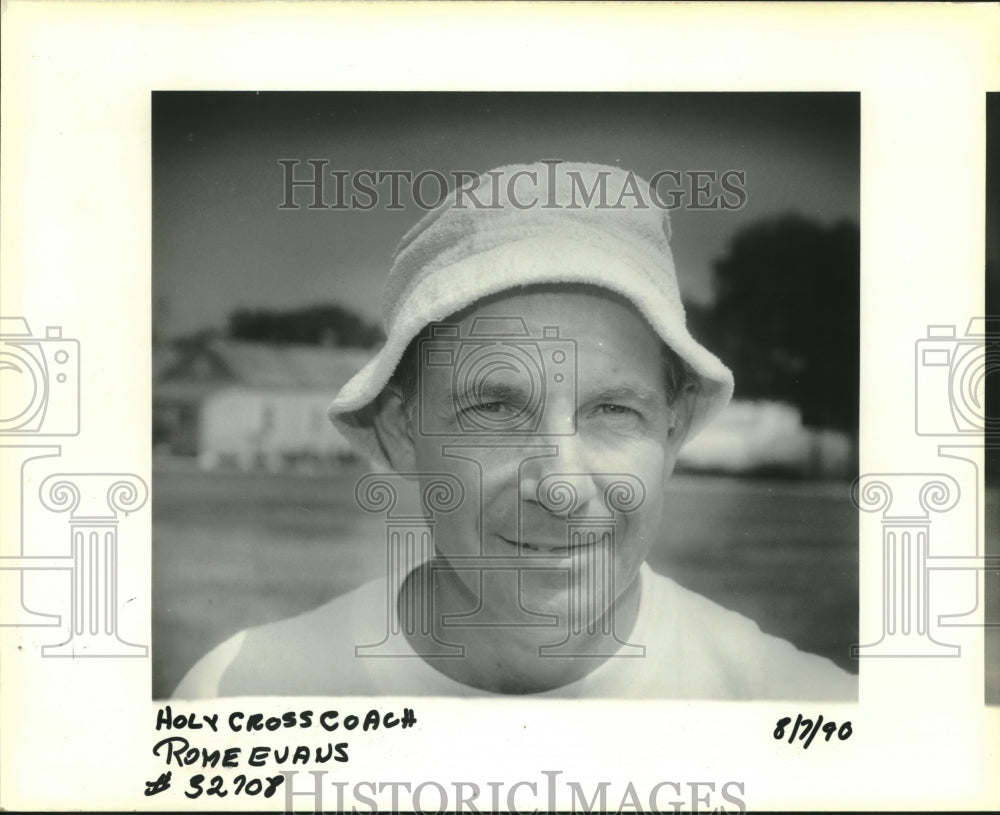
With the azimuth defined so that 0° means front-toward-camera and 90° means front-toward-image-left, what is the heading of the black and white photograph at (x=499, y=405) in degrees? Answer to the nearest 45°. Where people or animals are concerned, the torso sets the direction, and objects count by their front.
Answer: approximately 0°
